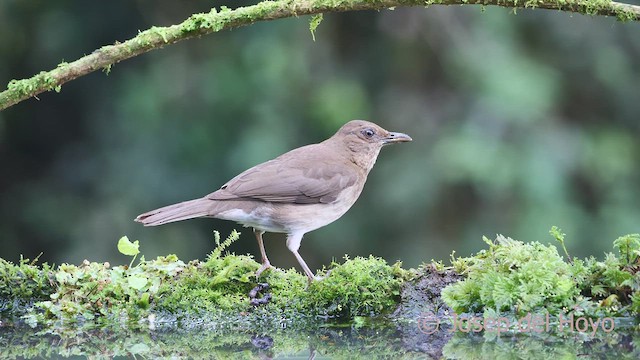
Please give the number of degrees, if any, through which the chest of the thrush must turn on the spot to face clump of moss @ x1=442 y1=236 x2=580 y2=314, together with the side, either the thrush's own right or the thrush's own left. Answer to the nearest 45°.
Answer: approximately 45° to the thrush's own right

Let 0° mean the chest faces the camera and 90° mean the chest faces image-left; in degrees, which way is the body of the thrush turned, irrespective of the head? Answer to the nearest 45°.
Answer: approximately 270°

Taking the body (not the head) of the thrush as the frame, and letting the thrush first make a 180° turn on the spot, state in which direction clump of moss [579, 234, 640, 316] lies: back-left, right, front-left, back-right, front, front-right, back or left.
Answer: back-left
